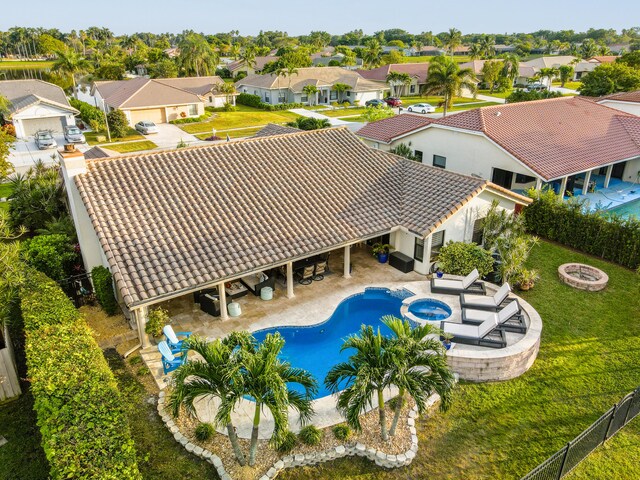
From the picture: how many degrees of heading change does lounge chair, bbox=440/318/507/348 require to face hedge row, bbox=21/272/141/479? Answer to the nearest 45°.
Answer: approximately 45° to its left

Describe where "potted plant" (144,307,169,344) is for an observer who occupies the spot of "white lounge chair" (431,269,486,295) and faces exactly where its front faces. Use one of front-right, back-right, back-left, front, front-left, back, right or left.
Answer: front-left

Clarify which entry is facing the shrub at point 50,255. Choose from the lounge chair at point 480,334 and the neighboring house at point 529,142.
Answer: the lounge chair

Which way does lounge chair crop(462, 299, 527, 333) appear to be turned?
to the viewer's left

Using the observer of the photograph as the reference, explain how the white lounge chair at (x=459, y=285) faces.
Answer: facing to the left of the viewer

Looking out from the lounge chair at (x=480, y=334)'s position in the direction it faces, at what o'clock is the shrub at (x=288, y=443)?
The shrub is roughly at 10 o'clock from the lounge chair.

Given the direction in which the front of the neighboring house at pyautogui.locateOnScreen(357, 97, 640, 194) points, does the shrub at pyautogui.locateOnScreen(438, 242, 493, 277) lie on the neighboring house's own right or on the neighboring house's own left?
on the neighboring house's own left

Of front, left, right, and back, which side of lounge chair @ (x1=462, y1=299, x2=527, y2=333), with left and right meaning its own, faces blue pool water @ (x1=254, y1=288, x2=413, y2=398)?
front

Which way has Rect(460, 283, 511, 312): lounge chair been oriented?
to the viewer's left

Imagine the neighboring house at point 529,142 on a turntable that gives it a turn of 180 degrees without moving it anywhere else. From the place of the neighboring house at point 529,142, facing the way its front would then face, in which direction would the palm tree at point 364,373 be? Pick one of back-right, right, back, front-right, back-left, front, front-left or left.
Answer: front-right

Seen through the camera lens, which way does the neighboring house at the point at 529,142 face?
facing away from the viewer and to the left of the viewer

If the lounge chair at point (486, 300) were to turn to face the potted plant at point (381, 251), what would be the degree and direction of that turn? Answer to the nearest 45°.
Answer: approximately 45° to its right

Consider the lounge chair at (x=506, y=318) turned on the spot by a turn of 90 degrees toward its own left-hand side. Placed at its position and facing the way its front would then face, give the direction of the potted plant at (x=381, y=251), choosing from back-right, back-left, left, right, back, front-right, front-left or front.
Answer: back-right

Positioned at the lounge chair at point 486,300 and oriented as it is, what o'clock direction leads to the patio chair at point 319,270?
The patio chair is roughly at 12 o'clock from the lounge chair.

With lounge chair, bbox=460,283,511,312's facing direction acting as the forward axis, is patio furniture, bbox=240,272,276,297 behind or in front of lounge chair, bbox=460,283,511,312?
in front

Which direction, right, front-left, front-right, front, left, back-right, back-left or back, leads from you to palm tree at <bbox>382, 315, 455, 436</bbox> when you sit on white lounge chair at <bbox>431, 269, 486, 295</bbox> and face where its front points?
left

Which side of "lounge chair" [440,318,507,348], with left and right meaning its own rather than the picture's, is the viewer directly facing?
left
